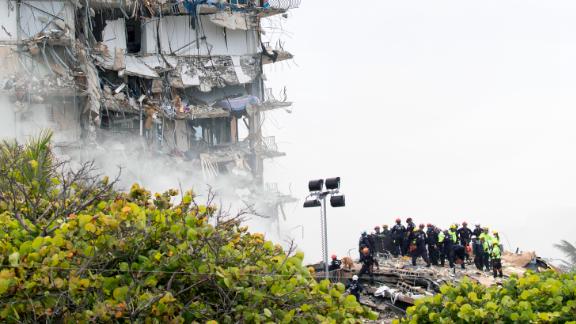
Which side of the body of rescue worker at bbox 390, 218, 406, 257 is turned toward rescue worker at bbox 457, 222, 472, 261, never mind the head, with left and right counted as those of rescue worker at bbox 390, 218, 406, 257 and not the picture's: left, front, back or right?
right

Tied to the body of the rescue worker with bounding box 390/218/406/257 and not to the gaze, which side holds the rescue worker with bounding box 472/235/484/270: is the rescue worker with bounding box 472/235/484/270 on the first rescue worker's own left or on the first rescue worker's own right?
on the first rescue worker's own right

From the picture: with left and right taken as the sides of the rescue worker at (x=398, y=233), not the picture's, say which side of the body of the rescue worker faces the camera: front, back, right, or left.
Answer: back
